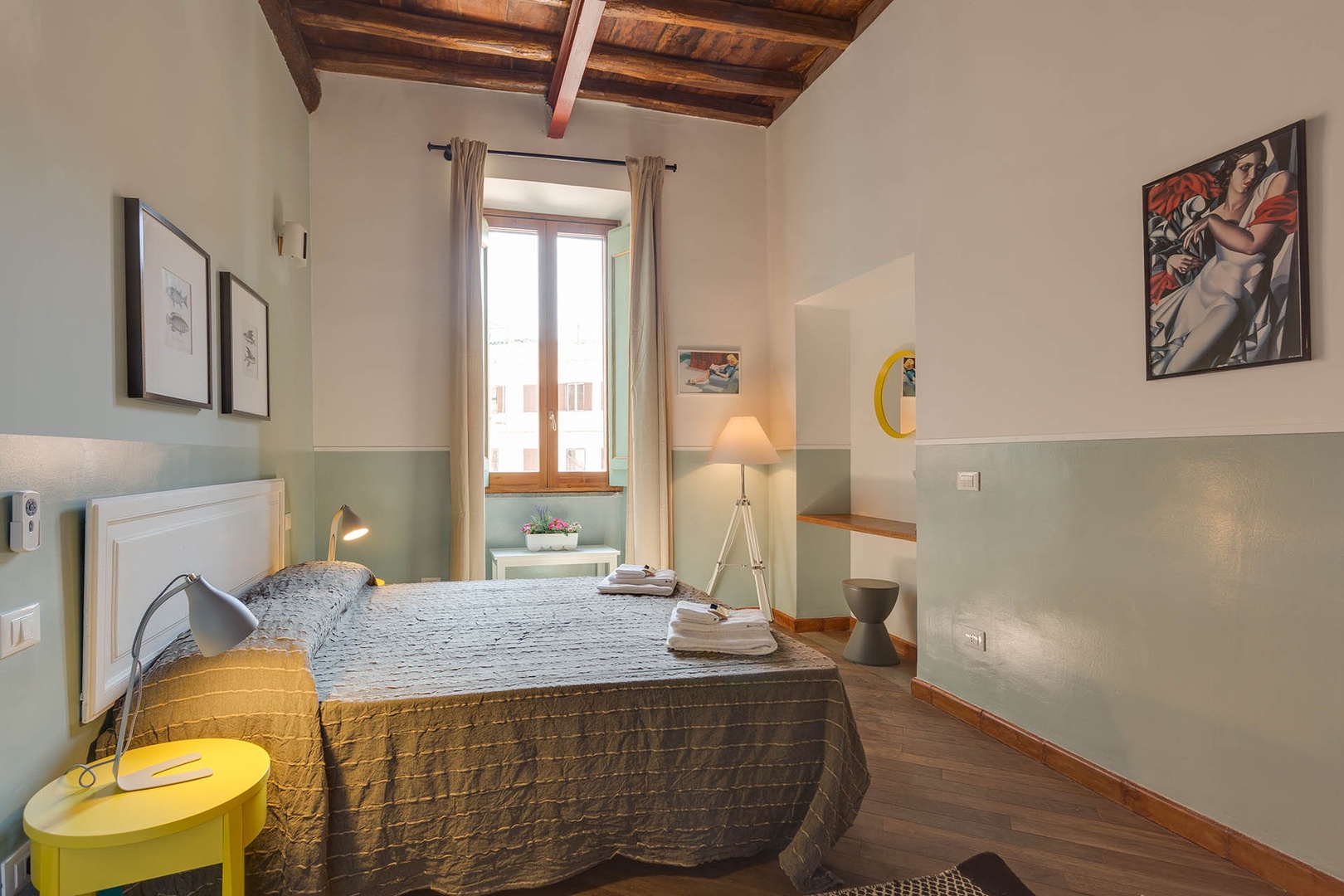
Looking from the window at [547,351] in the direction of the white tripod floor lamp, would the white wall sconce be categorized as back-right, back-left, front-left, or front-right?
back-right

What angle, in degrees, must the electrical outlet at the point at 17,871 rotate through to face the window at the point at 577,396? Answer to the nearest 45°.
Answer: approximately 90° to its left

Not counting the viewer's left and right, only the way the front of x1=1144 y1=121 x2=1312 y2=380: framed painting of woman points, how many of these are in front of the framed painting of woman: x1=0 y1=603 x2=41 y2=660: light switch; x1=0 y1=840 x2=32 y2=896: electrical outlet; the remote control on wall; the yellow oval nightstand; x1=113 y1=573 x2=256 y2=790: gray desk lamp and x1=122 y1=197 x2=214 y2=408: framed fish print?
6

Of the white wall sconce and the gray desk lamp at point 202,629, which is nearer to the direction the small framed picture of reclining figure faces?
the gray desk lamp

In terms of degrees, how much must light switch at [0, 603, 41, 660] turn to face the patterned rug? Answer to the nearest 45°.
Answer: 0° — it already faces it

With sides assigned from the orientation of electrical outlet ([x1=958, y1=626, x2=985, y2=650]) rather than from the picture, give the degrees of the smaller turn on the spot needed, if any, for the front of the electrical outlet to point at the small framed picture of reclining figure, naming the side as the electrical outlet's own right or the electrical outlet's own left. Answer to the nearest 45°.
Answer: approximately 90° to the electrical outlet's own right

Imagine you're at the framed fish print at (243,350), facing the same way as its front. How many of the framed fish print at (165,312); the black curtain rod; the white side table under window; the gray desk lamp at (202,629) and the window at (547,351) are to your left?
3

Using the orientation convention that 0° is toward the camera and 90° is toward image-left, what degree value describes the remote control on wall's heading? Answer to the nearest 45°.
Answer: approximately 315°

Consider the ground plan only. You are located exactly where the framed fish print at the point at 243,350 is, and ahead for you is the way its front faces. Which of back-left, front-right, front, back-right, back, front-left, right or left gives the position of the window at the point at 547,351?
left

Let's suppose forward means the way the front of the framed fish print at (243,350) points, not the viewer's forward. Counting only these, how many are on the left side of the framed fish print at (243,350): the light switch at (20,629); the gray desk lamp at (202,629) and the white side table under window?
1

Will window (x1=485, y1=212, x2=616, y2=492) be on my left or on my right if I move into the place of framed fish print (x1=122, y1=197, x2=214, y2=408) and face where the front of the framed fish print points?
on my left

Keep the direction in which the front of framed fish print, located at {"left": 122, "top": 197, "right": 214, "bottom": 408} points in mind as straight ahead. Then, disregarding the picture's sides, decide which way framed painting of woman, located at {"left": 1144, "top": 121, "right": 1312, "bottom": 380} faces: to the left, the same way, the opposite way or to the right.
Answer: the opposite way
